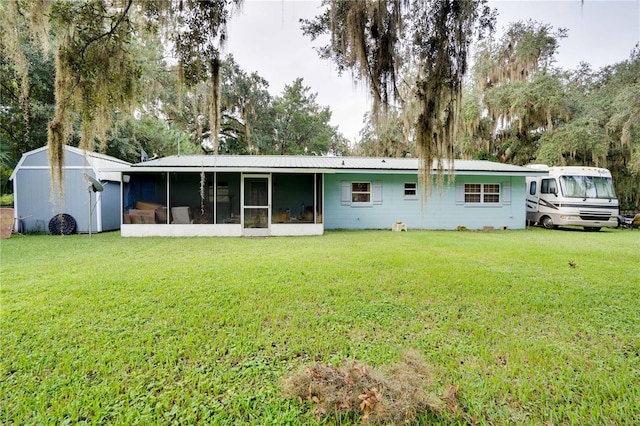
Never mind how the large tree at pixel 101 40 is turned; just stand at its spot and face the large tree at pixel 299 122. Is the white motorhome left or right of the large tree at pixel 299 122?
right

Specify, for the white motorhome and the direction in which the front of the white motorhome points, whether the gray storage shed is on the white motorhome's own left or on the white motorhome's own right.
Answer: on the white motorhome's own right

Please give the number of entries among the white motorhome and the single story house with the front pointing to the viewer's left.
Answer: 0

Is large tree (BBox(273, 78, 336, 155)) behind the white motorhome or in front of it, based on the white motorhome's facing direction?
behind

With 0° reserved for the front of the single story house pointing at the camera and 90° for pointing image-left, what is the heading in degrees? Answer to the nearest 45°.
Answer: approximately 0°

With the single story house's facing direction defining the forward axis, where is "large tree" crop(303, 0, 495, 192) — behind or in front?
in front

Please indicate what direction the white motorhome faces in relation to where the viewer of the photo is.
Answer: facing the viewer and to the right of the viewer

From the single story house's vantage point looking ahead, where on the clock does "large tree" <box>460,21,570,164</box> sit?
The large tree is roughly at 8 o'clock from the single story house.

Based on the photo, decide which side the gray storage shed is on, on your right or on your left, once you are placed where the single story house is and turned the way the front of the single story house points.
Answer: on your right

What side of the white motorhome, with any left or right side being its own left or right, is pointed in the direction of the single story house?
right
